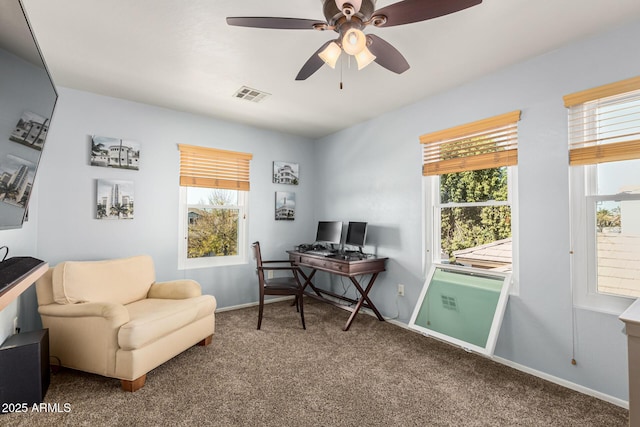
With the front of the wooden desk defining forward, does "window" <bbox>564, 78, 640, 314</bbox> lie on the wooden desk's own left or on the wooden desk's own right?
on the wooden desk's own left

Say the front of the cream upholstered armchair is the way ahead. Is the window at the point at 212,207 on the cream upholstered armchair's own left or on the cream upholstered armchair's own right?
on the cream upholstered armchair's own left

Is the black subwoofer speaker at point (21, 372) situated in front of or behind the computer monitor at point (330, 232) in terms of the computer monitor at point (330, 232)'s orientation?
in front

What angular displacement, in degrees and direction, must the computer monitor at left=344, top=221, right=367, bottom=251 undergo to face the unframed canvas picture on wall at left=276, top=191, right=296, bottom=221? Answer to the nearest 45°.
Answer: approximately 90° to its right

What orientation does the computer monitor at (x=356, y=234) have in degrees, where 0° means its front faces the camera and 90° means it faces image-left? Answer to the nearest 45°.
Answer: approximately 45°

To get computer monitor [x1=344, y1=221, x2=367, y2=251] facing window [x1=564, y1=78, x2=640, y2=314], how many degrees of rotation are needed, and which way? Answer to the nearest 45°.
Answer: approximately 90° to its left

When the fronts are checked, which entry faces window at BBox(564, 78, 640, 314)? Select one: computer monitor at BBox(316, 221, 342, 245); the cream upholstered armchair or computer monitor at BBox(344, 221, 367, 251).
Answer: the cream upholstered armchair

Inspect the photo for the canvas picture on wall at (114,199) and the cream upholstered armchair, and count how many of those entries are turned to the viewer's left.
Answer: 0

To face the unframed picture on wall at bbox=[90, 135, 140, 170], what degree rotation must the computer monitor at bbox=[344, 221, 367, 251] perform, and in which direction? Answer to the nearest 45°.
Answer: approximately 45° to its right

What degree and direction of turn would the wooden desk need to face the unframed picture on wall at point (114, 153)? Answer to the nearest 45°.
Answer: approximately 45° to its right

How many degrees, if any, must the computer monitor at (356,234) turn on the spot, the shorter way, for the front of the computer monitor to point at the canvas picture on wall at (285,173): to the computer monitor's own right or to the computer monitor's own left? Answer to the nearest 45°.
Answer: approximately 90° to the computer monitor's own right

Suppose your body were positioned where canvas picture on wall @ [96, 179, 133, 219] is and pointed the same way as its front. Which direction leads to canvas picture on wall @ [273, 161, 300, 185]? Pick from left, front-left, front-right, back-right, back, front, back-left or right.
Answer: left

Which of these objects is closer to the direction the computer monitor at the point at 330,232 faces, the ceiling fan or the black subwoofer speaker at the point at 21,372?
the black subwoofer speaker
